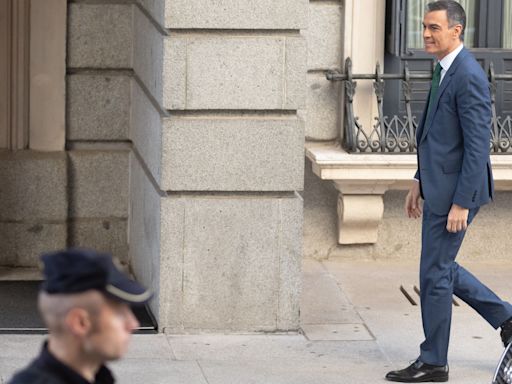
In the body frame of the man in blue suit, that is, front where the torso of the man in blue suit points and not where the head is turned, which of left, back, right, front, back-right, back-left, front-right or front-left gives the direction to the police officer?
left

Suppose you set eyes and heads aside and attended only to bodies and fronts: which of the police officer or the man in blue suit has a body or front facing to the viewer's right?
the police officer

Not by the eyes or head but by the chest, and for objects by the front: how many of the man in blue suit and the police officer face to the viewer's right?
1

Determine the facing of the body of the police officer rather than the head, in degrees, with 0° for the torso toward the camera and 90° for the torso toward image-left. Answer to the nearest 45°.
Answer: approximately 270°

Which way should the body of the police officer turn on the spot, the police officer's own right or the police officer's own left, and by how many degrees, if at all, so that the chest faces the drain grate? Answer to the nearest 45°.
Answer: approximately 90° to the police officer's own left

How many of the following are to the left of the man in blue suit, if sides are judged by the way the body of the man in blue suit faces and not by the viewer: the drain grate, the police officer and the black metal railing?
1

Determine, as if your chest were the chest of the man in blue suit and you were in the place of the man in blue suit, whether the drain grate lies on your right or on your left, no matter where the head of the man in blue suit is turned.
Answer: on your right

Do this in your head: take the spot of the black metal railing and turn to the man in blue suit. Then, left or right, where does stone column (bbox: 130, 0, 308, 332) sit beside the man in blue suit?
right

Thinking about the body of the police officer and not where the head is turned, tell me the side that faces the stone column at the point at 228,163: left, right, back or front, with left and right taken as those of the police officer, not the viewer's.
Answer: left

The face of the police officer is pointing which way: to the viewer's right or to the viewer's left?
to the viewer's right

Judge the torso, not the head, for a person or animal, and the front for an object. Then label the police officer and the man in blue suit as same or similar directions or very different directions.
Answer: very different directions

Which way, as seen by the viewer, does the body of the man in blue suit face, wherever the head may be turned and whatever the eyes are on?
to the viewer's left
